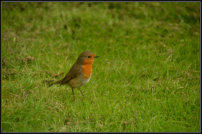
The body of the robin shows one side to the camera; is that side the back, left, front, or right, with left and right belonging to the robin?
right
